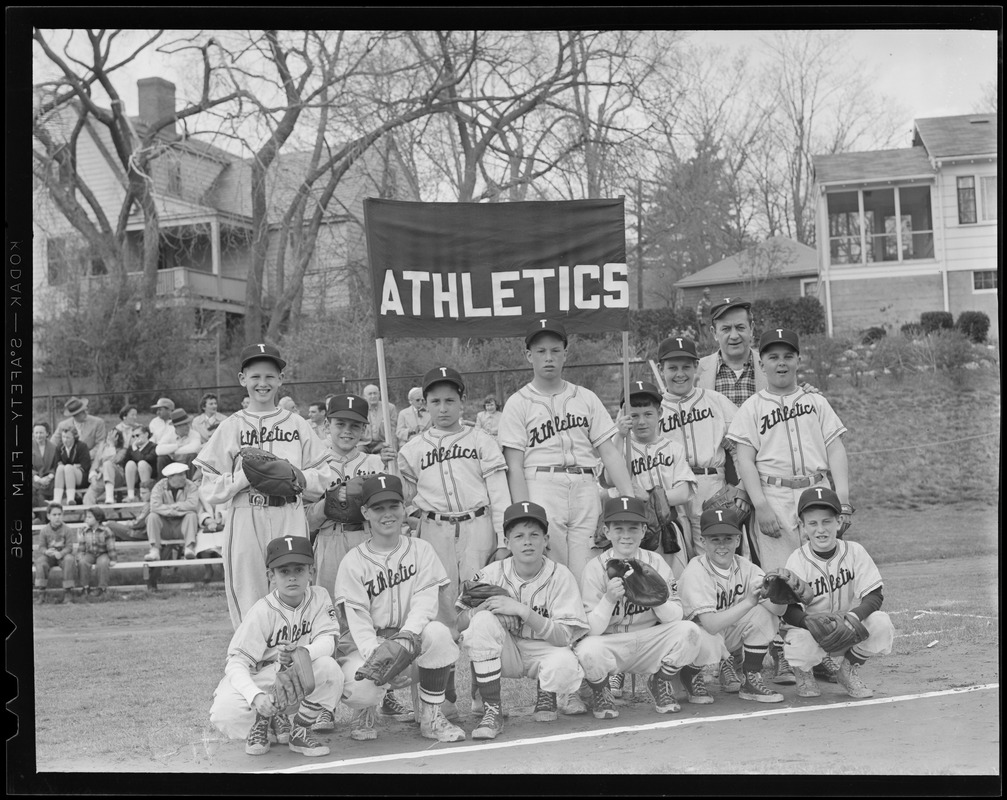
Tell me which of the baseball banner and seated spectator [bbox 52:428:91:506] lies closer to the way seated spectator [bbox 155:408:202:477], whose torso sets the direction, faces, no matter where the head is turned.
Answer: the baseball banner

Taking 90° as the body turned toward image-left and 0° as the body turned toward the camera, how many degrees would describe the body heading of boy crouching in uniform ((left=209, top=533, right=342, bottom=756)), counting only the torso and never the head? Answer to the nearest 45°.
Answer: approximately 0°

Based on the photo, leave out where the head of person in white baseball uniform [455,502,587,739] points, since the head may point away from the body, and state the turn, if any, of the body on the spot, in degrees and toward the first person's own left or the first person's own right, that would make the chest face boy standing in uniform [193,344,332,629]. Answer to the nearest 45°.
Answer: approximately 90° to the first person's own right

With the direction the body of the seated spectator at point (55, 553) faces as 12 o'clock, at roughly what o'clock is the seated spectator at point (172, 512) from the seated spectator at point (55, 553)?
the seated spectator at point (172, 512) is roughly at 9 o'clock from the seated spectator at point (55, 553).

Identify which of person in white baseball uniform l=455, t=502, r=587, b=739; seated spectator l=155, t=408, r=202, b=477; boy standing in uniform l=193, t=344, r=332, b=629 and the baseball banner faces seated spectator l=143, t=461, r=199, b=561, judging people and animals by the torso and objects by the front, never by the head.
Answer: seated spectator l=155, t=408, r=202, b=477

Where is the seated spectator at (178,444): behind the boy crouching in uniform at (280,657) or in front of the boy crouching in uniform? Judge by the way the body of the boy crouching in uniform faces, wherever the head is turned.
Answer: behind

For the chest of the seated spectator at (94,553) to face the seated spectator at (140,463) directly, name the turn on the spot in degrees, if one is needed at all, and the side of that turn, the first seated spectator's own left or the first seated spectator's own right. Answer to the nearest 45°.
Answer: approximately 180°
